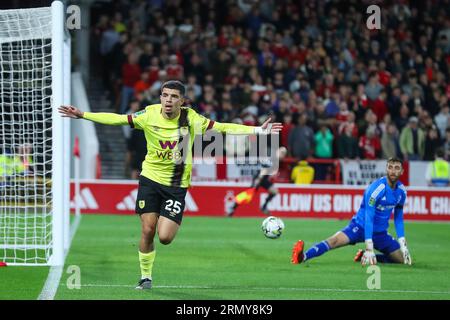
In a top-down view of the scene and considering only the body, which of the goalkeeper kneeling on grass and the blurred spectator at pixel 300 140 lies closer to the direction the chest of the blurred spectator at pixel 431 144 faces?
the goalkeeper kneeling on grass

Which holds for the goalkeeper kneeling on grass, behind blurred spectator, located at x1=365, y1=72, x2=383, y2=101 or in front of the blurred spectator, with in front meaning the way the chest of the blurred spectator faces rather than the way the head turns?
in front

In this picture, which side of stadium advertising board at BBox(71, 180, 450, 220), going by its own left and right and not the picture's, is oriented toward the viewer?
front

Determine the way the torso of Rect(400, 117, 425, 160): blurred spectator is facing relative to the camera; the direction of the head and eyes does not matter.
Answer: toward the camera

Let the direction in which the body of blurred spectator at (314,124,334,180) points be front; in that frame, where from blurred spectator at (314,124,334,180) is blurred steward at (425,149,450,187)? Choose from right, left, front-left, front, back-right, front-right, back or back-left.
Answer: left

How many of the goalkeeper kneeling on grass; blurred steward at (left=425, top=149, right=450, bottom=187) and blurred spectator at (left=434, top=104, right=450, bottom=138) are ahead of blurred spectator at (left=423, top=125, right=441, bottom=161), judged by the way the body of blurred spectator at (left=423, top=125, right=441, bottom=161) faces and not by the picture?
2

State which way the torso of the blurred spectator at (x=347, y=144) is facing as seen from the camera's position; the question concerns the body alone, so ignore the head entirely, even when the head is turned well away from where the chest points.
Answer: toward the camera

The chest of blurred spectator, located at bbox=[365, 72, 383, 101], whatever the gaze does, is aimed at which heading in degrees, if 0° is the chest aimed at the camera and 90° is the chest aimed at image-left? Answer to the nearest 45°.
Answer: approximately 0°

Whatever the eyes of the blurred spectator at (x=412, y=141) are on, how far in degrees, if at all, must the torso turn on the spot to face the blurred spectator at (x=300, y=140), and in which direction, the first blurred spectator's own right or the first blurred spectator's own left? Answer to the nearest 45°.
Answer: approximately 45° to the first blurred spectator's own right

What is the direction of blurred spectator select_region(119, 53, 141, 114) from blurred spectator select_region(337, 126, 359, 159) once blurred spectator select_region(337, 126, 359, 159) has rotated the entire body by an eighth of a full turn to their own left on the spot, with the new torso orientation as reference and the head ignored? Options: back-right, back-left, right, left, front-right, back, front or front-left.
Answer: back-right

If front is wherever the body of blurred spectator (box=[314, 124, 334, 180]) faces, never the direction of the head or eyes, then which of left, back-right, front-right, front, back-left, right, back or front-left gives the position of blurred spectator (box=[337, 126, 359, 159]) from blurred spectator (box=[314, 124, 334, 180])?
left
